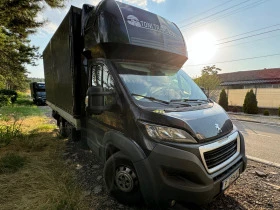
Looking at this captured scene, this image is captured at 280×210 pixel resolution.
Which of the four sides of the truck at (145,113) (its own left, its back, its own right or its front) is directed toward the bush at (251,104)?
left

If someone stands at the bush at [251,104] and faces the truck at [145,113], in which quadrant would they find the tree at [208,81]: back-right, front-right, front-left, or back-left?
back-right

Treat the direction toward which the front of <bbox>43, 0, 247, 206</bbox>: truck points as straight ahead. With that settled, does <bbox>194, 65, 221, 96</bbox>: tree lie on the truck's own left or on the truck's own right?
on the truck's own left

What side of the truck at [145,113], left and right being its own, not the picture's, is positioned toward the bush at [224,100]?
left

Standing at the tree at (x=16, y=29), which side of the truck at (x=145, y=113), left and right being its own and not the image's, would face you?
back

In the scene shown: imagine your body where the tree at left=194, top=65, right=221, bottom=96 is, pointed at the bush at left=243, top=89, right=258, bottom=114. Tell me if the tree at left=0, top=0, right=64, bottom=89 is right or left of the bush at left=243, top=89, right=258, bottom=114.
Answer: right

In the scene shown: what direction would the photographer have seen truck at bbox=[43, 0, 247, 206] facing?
facing the viewer and to the right of the viewer

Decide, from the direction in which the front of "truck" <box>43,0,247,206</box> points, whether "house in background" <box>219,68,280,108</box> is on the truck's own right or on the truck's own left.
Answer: on the truck's own left
